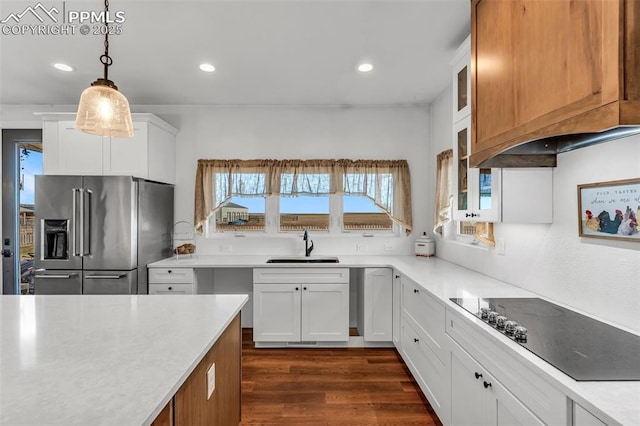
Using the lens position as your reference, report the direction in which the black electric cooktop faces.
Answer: facing the viewer and to the left of the viewer

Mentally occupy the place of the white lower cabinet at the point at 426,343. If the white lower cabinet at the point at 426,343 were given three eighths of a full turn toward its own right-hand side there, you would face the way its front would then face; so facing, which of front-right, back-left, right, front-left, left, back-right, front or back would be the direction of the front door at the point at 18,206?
back-left

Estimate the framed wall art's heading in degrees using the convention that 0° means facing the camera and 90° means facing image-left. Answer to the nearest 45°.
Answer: approximately 45°

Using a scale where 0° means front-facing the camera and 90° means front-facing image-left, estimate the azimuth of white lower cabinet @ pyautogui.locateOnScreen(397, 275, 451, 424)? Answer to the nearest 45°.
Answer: approximately 90°

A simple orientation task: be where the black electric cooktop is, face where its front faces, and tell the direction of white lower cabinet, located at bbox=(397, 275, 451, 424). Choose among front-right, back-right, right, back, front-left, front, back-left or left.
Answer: right

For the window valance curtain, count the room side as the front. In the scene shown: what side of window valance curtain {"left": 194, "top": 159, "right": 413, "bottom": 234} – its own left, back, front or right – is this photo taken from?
front

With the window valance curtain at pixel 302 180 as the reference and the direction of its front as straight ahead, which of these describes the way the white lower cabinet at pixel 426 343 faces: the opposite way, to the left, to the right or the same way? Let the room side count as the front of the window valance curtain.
to the right

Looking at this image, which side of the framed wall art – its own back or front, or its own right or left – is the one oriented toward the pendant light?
front

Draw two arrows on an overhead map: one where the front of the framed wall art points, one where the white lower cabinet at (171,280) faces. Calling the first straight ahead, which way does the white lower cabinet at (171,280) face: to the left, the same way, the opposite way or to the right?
to the left
